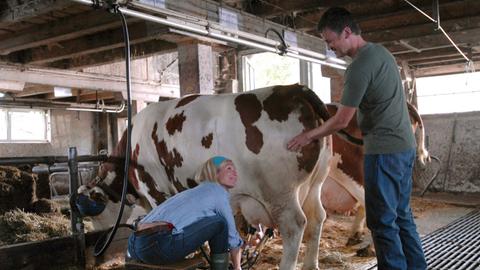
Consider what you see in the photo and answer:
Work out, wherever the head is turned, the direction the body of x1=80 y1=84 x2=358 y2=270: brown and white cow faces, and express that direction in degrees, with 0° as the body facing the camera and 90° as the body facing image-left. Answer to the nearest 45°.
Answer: approximately 135°

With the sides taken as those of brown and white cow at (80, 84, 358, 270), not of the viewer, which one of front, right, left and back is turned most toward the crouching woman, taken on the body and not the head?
left

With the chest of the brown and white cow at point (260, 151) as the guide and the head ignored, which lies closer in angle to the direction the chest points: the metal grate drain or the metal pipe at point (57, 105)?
the metal pipe

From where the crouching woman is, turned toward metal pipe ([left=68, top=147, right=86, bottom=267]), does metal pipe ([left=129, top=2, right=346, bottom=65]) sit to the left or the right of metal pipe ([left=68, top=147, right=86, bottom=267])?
right

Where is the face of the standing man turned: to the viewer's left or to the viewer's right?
to the viewer's left
